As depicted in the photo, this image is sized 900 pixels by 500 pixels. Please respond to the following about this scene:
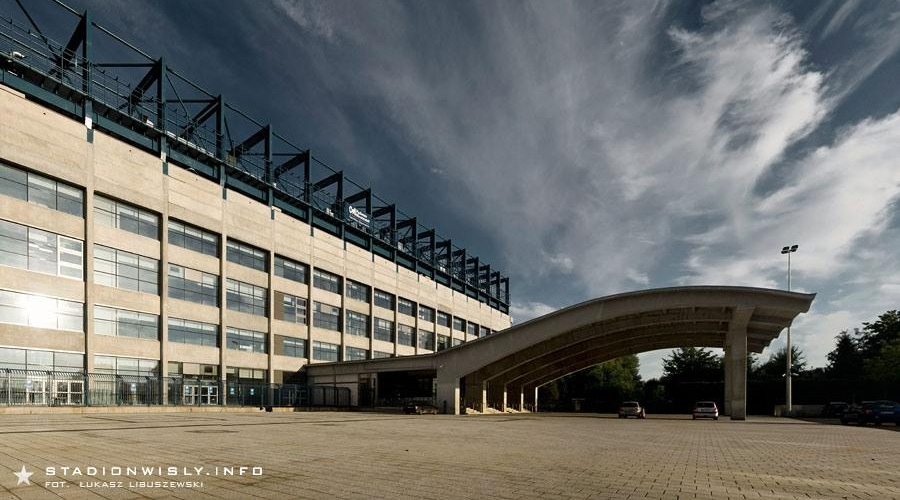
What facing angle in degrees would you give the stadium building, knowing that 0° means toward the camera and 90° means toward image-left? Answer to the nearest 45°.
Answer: approximately 315°

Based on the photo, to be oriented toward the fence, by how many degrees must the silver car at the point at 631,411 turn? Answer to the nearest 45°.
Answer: approximately 45° to its right
